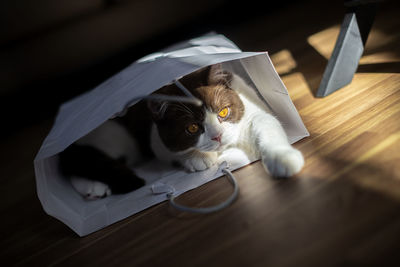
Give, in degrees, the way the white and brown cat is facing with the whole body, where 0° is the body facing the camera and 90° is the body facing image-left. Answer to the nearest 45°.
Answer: approximately 315°
